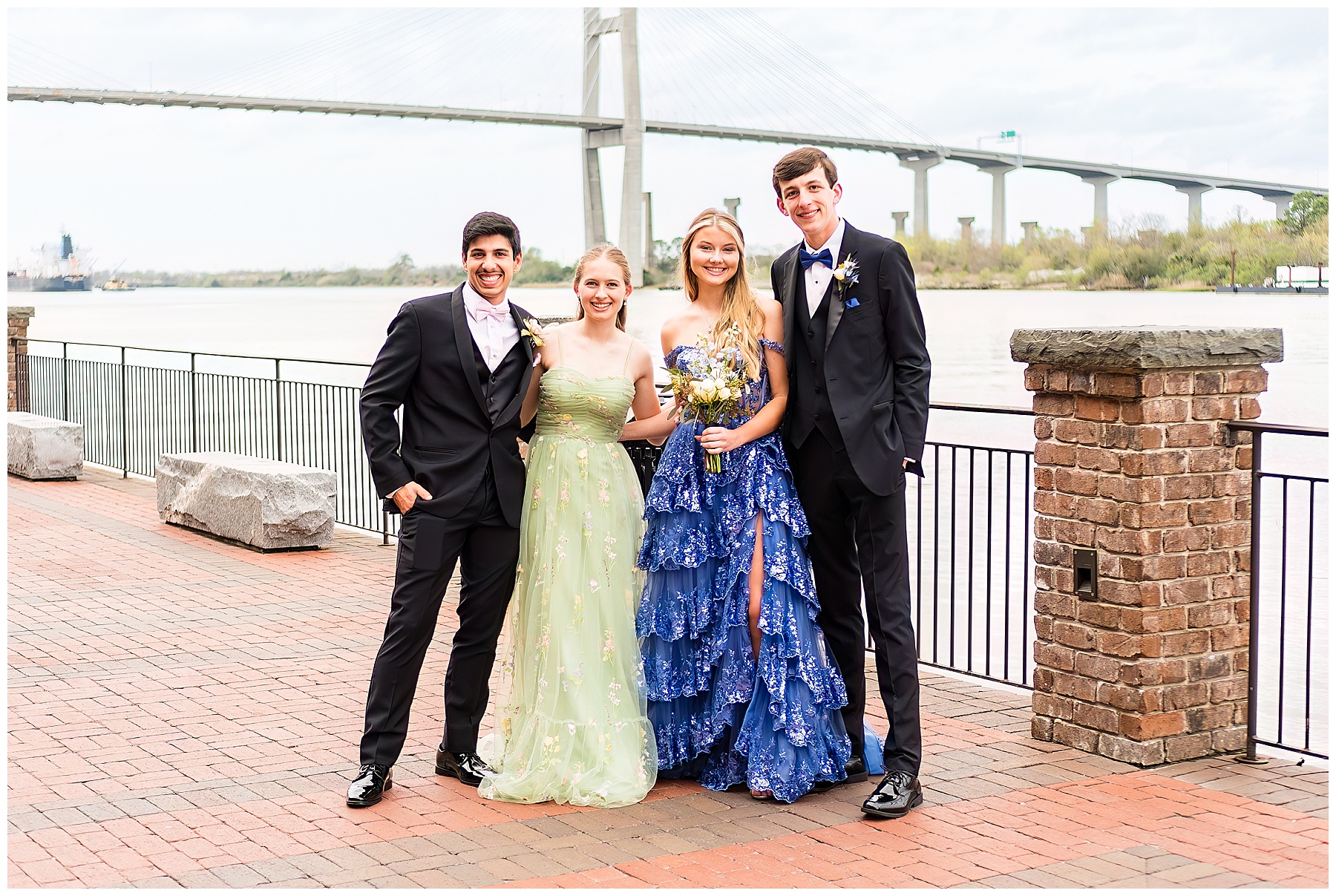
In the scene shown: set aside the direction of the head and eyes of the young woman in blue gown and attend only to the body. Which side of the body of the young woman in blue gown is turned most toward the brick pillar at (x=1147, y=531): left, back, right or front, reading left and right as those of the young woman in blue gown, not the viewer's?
left

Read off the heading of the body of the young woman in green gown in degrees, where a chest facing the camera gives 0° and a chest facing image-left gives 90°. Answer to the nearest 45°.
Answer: approximately 0°

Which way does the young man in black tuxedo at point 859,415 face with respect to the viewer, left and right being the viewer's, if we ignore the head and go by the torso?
facing the viewer and to the left of the viewer

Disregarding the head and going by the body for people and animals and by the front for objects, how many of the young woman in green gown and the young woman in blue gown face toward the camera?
2

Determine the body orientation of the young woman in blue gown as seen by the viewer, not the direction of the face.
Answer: toward the camera

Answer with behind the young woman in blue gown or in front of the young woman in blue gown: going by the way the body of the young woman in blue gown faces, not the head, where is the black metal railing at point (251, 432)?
behind

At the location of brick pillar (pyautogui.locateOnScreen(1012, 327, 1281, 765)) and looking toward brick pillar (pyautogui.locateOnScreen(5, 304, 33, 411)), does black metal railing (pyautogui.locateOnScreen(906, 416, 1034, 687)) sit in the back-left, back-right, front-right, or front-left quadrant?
front-right
